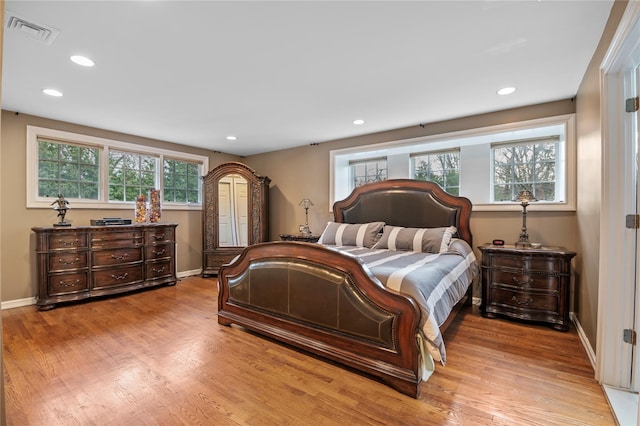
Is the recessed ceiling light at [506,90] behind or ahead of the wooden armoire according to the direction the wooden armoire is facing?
ahead

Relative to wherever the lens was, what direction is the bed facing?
facing the viewer and to the left of the viewer

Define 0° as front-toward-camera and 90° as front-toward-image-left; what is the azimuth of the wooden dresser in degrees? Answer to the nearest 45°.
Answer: approximately 315°

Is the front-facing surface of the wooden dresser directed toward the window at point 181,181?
no

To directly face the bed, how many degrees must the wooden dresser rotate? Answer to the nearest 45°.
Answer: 0° — it already faces it

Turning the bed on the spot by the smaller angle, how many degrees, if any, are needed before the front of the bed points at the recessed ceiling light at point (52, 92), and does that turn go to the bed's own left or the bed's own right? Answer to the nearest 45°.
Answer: approximately 45° to the bed's own right

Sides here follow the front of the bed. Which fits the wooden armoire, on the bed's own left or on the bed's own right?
on the bed's own right

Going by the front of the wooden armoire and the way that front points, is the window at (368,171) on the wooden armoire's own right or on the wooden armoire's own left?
on the wooden armoire's own left

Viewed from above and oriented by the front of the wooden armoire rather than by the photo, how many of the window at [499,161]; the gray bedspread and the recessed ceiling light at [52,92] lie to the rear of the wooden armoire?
0

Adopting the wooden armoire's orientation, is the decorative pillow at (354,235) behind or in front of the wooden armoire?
in front

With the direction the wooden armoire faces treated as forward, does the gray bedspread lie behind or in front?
in front

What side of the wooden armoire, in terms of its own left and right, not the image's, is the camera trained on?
front

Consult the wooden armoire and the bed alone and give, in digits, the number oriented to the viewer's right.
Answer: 0
